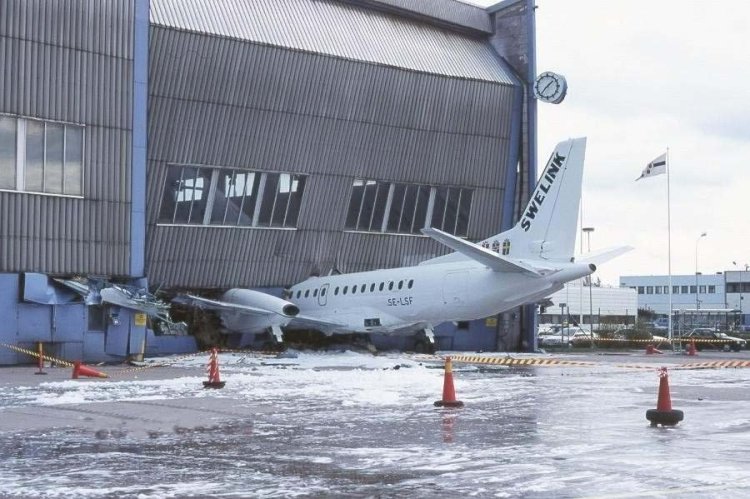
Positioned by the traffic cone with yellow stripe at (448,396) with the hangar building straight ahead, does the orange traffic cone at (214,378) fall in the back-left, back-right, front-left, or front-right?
front-left

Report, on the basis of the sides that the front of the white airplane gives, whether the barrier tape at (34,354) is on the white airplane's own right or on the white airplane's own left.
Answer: on the white airplane's own left

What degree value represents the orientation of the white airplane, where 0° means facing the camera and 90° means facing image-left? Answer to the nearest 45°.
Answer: approximately 135°

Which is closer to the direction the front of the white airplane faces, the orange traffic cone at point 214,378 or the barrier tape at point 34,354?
the barrier tape

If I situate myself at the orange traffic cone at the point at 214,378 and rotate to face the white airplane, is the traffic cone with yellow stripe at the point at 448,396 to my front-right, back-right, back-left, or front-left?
back-right

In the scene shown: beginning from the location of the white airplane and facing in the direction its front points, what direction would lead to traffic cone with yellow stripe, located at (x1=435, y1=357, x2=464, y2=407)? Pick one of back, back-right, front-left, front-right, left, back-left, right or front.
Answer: back-left

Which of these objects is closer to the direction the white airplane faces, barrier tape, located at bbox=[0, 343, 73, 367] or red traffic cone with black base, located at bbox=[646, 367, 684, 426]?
the barrier tape
